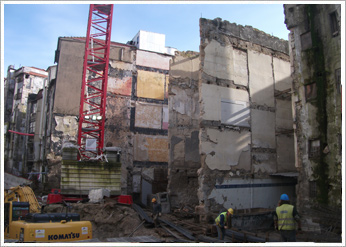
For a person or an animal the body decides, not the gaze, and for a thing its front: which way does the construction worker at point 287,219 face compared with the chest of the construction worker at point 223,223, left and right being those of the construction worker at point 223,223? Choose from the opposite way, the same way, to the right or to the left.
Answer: to the left

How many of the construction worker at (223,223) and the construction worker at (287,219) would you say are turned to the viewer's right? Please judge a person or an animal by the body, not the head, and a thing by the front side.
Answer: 1

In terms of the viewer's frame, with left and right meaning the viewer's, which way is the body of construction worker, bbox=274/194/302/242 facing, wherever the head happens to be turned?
facing away from the viewer

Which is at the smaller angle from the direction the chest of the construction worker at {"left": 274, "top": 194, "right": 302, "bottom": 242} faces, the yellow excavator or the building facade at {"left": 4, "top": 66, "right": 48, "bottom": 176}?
the building facade

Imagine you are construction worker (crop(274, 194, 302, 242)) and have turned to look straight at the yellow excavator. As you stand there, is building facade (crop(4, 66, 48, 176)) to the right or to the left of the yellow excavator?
right

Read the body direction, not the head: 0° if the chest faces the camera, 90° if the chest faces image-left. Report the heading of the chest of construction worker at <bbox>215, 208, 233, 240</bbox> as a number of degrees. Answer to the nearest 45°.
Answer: approximately 270°
